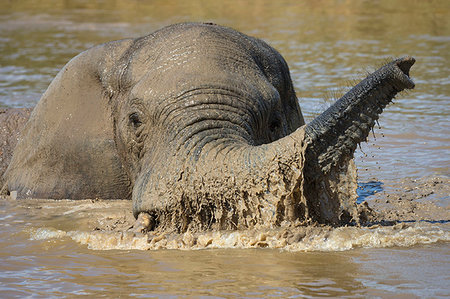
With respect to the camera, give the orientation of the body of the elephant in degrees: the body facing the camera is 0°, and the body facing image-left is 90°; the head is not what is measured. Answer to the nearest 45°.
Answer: approximately 315°
